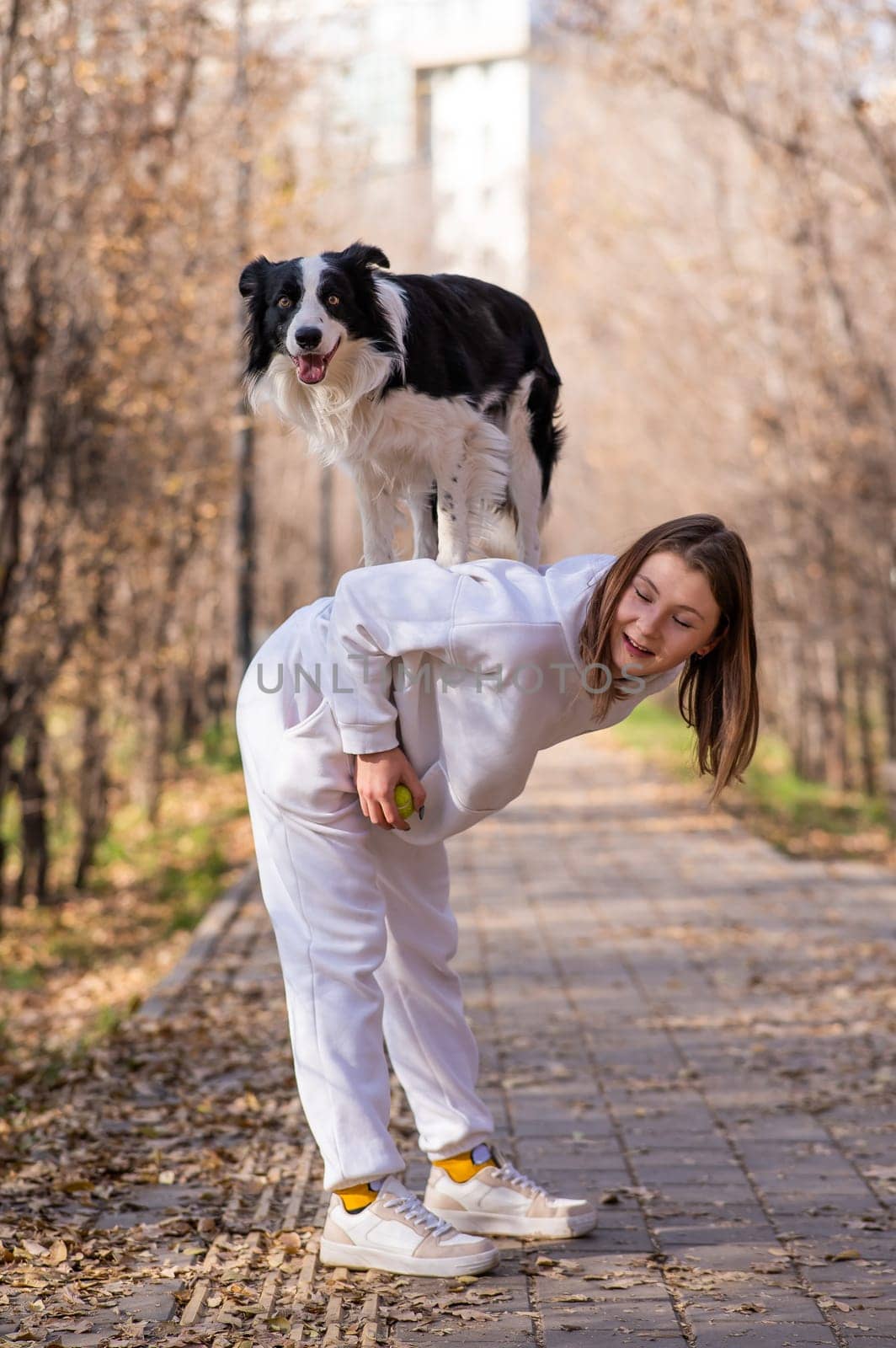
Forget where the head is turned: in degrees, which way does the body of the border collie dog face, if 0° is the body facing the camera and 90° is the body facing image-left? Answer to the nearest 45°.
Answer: approximately 45°

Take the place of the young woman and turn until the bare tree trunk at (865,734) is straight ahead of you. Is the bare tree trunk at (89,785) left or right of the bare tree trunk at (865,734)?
left

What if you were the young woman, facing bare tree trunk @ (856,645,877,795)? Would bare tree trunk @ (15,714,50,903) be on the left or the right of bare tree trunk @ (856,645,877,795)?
left

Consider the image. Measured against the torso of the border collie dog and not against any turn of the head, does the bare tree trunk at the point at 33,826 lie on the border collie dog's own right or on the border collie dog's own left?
on the border collie dog's own right

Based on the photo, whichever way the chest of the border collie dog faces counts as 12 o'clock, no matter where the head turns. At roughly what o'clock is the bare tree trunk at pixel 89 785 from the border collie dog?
The bare tree trunk is roughly at 4 o'clock from the border collie dog.
